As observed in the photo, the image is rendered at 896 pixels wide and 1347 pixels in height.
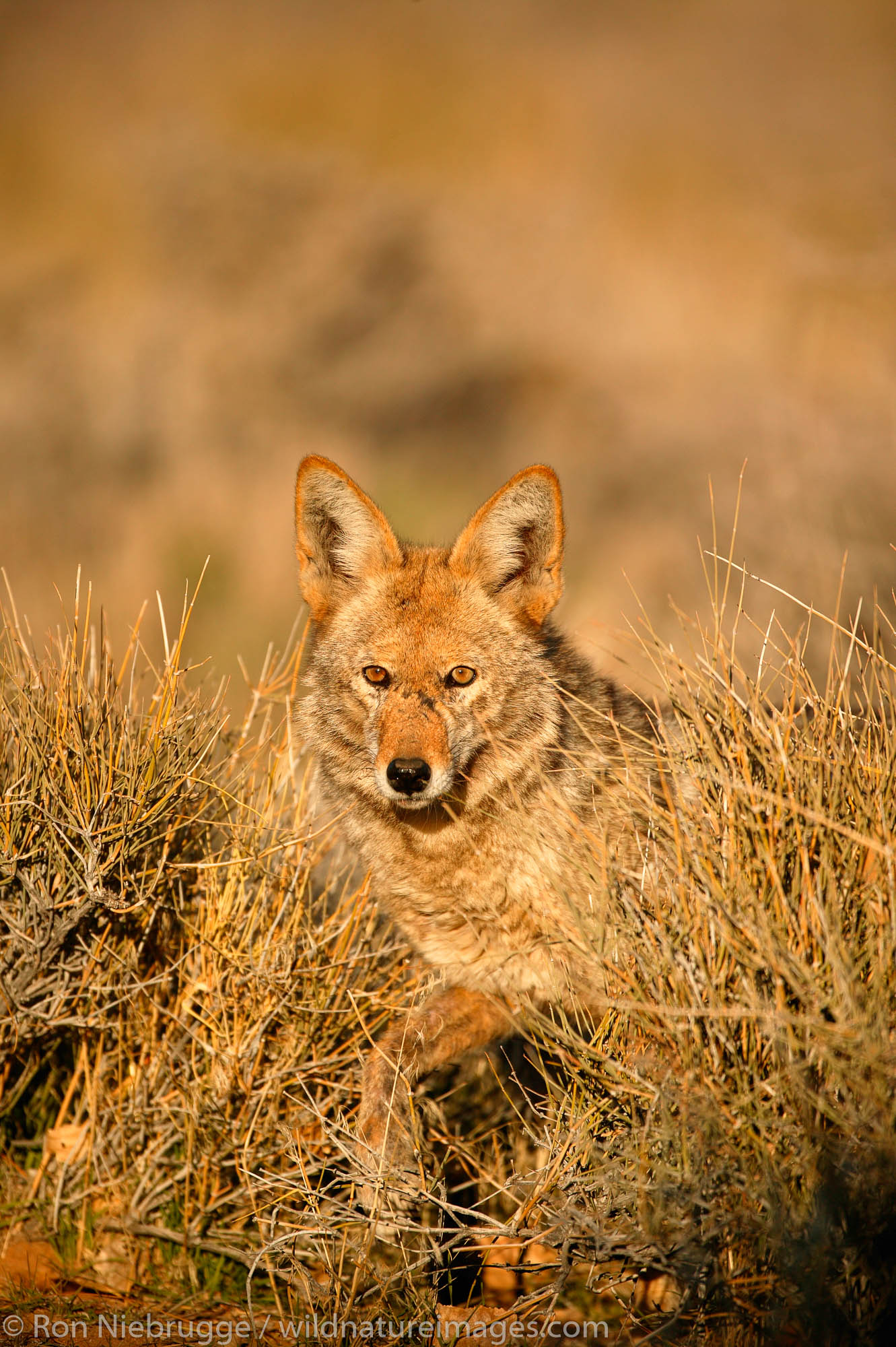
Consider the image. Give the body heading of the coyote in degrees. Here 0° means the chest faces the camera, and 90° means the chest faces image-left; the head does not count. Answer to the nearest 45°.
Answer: approximately 45°
